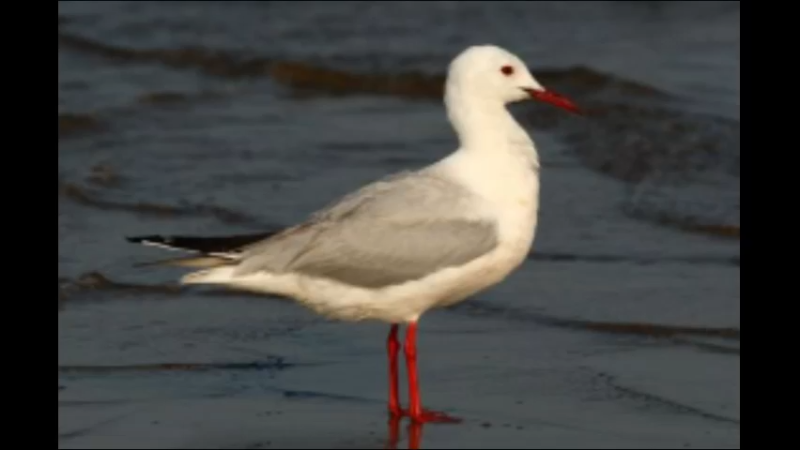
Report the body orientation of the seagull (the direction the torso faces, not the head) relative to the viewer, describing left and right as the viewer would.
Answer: facing to the right of the viewer
